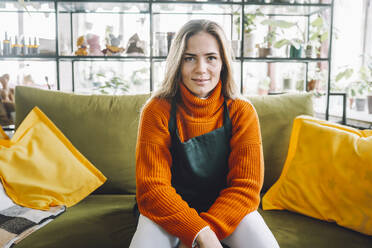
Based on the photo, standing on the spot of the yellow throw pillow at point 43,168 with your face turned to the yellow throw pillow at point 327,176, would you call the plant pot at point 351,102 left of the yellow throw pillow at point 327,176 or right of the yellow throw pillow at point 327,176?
left

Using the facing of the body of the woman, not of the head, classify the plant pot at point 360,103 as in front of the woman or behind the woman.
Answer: behind

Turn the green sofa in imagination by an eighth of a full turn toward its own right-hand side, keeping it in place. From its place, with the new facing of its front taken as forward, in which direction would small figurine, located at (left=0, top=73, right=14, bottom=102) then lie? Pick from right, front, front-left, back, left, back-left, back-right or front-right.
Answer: right

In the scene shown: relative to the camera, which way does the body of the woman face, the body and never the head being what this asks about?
toward the camera

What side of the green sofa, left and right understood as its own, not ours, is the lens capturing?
front

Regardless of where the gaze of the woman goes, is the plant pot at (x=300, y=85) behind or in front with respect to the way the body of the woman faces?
behind

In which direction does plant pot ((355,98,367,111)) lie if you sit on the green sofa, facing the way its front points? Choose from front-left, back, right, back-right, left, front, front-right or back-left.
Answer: back-left

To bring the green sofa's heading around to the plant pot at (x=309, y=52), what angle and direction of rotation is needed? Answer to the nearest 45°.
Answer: approximately 135° to its left
